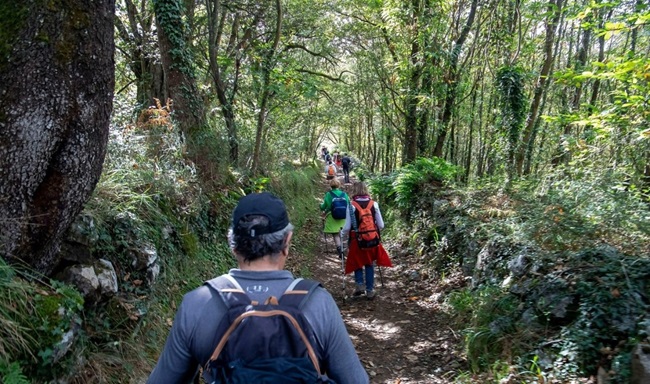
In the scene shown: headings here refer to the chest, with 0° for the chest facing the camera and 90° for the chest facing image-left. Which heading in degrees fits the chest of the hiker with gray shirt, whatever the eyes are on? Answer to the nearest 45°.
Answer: approximately 180°

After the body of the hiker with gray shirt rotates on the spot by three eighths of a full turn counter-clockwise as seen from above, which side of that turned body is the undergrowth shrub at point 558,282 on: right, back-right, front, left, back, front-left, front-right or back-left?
back

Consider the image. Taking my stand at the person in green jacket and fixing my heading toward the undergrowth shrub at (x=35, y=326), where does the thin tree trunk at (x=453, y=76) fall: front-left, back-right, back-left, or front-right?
back-left

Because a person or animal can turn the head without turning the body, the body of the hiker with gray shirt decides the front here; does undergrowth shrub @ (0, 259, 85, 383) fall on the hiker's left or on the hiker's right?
on the hiker's left

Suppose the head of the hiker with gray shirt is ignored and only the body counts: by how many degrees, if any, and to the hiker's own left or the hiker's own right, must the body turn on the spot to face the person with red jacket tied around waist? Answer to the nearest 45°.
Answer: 0° — they already face them

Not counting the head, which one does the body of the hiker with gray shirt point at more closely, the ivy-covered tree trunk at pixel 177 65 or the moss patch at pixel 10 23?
the ivy-covered tree trunk

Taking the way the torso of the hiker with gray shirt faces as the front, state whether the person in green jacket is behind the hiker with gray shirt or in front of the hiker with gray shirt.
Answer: in front

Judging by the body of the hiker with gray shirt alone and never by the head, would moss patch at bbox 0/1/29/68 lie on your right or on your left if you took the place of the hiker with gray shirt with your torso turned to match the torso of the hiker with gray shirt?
on your left

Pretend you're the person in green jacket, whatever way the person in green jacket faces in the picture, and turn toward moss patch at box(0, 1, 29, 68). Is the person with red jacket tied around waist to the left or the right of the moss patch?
left

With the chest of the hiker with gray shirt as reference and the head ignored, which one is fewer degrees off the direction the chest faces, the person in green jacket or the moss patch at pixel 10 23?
the person in green jacket

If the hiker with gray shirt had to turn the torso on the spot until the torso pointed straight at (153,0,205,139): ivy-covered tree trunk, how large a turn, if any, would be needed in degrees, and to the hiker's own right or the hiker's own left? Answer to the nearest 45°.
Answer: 0° — they already face it

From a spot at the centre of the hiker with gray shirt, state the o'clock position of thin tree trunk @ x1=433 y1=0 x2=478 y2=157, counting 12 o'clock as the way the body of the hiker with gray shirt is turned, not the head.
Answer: The thin tree trunk is roughly at 1 o'clock from the hiker with gray shirt.
